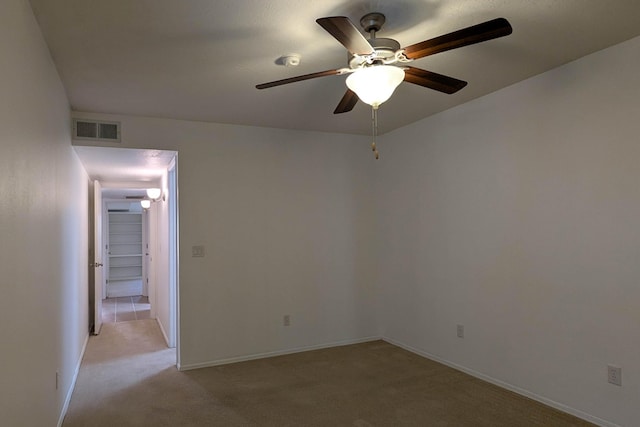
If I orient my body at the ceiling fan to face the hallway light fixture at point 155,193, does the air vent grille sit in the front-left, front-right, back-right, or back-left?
front-left

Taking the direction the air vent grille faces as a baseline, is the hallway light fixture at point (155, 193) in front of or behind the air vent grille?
behind

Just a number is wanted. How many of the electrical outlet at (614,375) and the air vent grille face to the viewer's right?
0

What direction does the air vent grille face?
toward the camera

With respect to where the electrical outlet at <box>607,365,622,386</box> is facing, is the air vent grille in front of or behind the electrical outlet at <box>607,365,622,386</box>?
in front

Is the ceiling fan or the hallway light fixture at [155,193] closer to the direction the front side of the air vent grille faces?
the ceiling fan

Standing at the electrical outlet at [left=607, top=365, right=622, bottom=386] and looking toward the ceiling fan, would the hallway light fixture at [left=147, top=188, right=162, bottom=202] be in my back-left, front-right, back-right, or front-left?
front-right

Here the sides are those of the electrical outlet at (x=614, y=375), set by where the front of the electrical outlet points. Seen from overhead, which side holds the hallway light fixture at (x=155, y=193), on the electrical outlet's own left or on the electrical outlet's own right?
on the electrical outlet's own right

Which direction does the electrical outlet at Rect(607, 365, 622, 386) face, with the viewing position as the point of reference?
facing the viewer and to the left of the viewer

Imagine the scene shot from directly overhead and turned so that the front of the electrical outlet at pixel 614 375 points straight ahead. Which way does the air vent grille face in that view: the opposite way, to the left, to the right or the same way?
to the left
